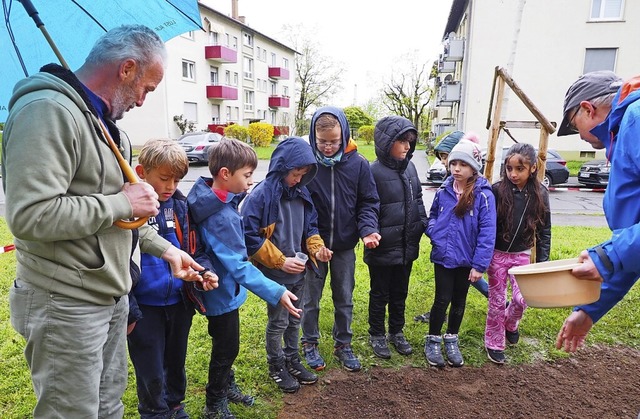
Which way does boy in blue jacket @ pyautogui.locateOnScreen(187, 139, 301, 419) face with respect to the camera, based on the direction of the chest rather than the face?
to the viewer's right

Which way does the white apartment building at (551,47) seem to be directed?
to the viewer's left

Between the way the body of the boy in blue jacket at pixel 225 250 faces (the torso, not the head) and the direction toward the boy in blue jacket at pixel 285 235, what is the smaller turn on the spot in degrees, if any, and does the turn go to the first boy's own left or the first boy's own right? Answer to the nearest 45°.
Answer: approximately 45° to the first boy's own left

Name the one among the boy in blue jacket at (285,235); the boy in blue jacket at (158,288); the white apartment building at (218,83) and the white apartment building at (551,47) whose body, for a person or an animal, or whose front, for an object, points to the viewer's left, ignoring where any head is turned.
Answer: the white apartment building at (551,47)

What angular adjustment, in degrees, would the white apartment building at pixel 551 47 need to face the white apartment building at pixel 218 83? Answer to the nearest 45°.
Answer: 0° — it already faces it

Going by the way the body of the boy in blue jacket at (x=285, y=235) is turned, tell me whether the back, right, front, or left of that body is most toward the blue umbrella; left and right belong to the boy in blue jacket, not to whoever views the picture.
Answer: right
